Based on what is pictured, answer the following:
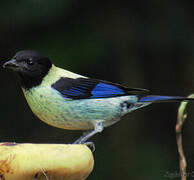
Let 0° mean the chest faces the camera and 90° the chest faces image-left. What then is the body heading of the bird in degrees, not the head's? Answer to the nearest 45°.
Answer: approximately 90°
